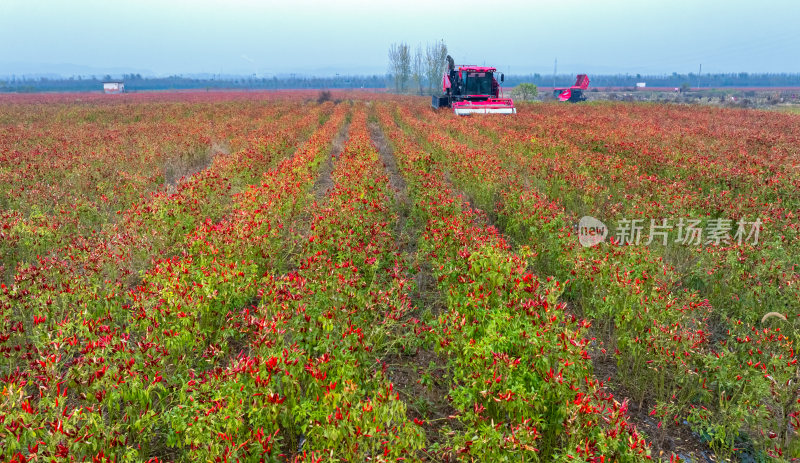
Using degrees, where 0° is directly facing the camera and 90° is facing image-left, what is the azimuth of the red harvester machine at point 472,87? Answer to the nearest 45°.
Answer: approximately 0°
